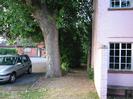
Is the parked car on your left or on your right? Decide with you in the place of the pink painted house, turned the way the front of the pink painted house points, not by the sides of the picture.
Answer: on your right

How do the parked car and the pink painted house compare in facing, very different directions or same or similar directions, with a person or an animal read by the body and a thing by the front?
same or similar directions

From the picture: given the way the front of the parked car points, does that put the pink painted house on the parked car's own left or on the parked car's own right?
on the parked car's own left

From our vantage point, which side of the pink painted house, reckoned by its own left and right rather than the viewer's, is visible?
front

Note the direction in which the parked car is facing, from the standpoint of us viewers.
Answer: facing the viewer and to the left of the viewer
